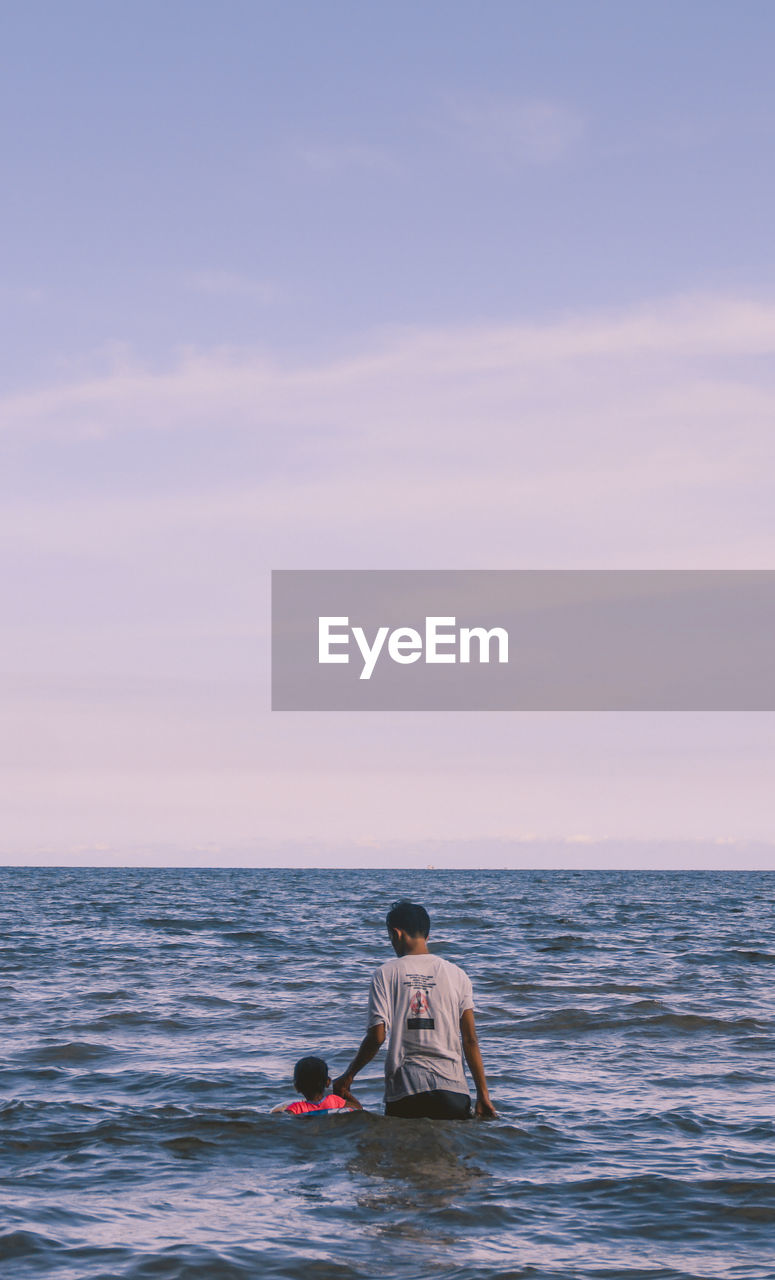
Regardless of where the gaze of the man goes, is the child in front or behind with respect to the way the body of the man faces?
in front

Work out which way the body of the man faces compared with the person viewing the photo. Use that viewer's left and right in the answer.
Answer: facing away from the viewer

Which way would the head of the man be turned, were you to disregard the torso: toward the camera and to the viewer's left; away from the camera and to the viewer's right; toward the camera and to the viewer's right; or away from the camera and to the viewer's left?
away from the camera and to the viewer's left

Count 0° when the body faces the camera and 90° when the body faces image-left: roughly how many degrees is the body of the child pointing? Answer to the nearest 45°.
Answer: approximately 180°

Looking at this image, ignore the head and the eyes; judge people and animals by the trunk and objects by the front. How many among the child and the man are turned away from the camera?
2

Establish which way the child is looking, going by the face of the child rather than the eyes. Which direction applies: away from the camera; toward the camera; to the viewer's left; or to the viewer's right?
away from the camera
